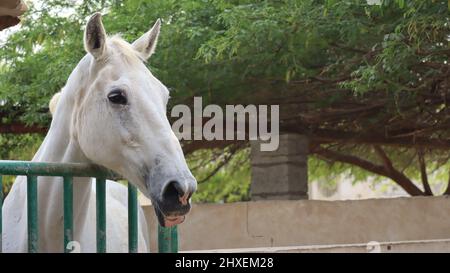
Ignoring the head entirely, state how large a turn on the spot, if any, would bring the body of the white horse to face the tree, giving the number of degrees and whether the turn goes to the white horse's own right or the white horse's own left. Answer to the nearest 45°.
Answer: approximately 180°
